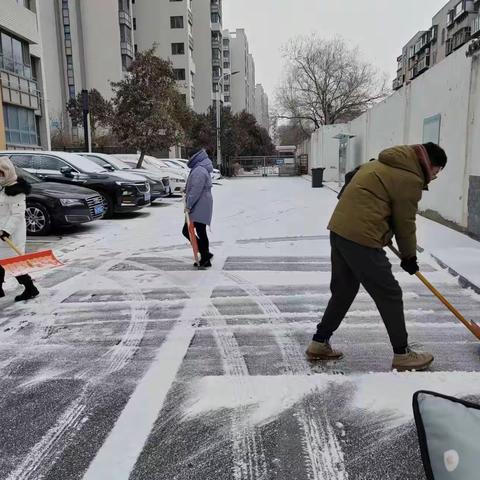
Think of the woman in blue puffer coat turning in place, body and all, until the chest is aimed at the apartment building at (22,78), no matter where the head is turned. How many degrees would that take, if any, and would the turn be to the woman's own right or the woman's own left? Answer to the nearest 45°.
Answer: approximately 45° to the woman's own right

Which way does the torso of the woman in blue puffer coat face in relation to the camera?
to the viewer's left

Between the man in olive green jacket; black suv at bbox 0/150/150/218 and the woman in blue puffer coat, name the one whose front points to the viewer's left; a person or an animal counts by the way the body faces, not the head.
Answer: the woman in blue puffer coat

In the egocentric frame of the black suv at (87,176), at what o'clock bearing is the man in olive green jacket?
The man in olive green jacket is roughly at 1 o'clock from the black suv.

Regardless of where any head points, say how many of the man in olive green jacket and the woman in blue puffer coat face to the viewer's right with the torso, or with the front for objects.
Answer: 1

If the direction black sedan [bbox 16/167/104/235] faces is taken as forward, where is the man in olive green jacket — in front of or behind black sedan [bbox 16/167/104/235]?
in front

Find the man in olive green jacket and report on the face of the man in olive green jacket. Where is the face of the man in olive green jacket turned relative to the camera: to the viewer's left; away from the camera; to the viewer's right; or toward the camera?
to the viewer's right

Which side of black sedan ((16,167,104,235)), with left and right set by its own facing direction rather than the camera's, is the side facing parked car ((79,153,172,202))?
left

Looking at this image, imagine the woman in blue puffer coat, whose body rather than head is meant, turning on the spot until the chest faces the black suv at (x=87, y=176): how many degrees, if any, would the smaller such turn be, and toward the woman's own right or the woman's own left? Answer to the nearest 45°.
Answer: approximately 45° to the woman's own right

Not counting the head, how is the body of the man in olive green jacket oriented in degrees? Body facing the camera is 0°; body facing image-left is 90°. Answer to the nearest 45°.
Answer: approximately 270°

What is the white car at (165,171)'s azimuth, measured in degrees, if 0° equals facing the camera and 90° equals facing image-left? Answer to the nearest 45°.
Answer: approximately 315°

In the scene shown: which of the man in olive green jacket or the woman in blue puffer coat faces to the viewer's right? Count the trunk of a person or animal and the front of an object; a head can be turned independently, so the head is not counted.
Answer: the man in olive green jacket

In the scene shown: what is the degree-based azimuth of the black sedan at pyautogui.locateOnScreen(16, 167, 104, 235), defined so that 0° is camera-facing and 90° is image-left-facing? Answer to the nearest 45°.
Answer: approximately 315°

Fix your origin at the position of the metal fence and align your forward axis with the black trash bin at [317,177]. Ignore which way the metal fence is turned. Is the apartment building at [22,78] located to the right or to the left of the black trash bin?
right

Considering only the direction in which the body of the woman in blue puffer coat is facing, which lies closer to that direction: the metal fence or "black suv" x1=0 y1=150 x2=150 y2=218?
the black suv
